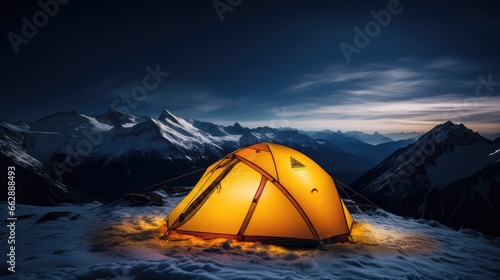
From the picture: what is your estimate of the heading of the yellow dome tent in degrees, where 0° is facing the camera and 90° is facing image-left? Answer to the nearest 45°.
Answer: approximately 45°
